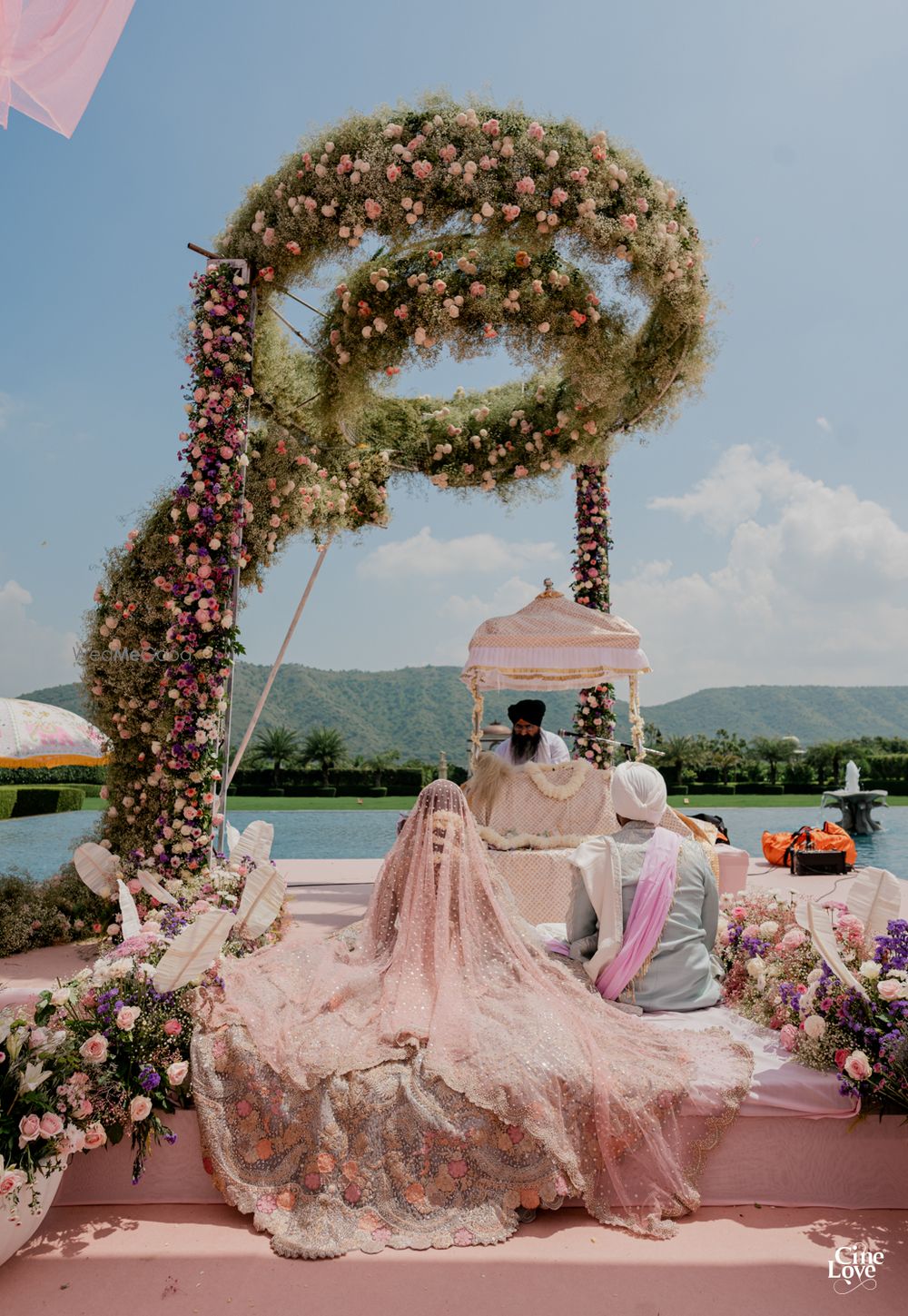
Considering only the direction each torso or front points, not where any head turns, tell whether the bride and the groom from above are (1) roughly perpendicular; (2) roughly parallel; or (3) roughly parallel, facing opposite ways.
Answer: roughly parallel

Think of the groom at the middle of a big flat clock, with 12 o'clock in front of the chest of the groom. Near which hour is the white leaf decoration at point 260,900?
The white leaf decoration is roughly at 9 o'clock from the groom.

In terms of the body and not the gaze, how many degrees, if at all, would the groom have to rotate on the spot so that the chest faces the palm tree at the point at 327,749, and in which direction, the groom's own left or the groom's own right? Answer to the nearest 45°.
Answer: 0° — they already face it

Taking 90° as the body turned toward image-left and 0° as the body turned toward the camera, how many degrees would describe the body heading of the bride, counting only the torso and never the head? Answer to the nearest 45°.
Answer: approximately 180°

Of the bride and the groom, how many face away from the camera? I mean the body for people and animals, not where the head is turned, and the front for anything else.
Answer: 2

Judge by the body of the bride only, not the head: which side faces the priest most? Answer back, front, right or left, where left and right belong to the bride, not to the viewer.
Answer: front

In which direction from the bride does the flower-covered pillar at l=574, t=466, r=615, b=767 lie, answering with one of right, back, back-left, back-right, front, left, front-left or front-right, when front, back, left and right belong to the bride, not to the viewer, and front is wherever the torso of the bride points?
front

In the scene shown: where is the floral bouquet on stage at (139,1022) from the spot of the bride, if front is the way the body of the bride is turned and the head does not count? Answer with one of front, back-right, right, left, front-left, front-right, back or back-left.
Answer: left

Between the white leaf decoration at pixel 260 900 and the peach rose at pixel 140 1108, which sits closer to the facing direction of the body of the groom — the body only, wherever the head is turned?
the white leaf decoration

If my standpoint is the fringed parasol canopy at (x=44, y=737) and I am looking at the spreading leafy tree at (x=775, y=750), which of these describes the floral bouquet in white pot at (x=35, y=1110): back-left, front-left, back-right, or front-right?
back-right

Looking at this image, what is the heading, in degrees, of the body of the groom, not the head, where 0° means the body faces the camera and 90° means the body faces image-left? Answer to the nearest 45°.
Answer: approximately 180°

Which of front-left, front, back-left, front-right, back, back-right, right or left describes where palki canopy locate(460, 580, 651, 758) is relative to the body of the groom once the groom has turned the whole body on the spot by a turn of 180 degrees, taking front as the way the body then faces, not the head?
back

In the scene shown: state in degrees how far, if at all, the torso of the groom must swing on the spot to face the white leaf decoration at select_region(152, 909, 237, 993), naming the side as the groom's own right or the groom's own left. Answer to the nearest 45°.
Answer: approximately 135° to the groom's own left

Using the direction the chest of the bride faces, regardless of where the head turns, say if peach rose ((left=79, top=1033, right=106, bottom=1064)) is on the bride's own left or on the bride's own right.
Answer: on the bride's own left

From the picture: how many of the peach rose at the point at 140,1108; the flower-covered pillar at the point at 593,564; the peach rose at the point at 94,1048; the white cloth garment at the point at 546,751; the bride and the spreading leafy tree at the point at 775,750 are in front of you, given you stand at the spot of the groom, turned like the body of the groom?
3
